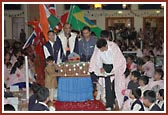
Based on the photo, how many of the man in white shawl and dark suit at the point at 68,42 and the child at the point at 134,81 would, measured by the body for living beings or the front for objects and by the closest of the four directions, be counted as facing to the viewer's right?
0

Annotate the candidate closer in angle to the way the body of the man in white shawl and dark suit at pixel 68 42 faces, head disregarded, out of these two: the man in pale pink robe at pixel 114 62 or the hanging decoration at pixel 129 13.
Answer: the man in pale pink robe

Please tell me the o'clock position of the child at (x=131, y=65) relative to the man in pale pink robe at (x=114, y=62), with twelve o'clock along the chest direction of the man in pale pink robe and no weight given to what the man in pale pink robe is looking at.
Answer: The child is roughly at 5 o'clock from the man in pale pink robe.

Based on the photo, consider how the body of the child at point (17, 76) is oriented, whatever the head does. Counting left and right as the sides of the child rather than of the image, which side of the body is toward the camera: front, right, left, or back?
right

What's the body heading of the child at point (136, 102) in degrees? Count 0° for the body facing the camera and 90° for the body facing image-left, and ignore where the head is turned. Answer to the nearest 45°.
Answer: approximately 90°

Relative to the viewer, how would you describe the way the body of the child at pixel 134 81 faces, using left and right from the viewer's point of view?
facing to the left of the viewer
